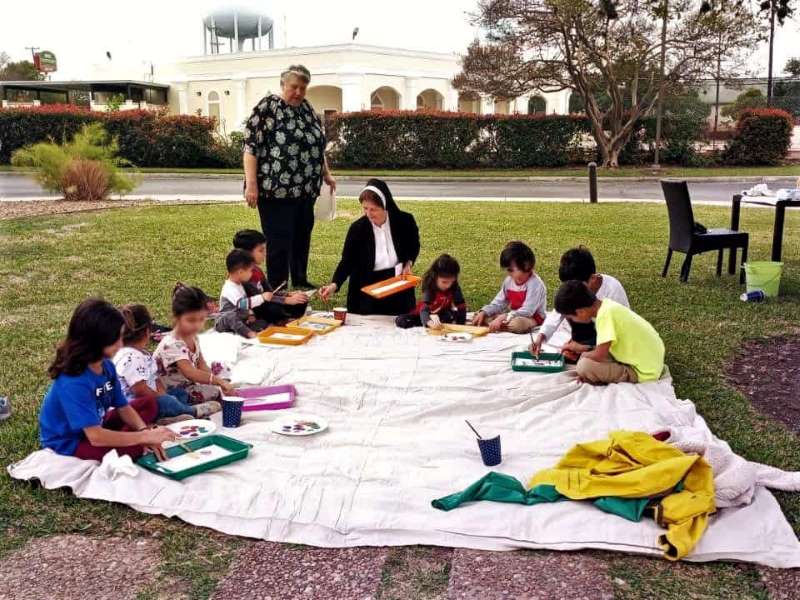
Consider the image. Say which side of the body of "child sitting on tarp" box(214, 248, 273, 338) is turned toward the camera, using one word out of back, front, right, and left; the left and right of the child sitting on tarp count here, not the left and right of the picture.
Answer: right

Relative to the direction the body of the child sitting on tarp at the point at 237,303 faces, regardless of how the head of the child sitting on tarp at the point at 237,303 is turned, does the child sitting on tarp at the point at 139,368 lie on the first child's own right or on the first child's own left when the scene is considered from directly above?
on the first child's own right

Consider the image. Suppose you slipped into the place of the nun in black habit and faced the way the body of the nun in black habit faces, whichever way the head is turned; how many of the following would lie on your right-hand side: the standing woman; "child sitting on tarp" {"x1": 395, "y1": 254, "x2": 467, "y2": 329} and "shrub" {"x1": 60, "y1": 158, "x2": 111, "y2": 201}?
2

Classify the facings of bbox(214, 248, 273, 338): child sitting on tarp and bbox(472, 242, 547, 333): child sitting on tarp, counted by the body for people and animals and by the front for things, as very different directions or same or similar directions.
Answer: very different directions

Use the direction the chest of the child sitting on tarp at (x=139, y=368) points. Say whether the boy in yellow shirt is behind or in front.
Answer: in front

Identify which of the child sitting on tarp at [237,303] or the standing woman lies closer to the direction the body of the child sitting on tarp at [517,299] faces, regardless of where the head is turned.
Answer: the child sitting on tarp

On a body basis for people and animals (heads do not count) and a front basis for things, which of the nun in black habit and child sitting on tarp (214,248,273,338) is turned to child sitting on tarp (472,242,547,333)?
child sitting on tarp (214,248,273,338)

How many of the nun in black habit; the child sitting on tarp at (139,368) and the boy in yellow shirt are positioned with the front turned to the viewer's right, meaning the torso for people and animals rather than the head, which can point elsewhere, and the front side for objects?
1

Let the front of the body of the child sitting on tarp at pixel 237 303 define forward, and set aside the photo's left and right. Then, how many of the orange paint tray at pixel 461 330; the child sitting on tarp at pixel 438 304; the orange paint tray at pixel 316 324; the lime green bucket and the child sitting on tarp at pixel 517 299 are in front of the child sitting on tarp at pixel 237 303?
5

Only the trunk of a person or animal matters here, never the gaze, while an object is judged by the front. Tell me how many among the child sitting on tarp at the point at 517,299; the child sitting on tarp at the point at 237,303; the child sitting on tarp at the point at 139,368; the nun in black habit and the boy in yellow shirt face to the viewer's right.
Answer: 2

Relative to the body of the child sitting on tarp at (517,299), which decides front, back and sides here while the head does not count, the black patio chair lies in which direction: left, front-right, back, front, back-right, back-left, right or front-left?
back

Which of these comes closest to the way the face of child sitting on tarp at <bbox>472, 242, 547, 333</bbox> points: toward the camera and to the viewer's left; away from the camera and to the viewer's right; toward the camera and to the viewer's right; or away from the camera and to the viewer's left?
toward the camera and to the viewer's left

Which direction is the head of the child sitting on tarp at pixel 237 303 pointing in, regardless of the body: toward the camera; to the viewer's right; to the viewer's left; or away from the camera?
to the viewer's right

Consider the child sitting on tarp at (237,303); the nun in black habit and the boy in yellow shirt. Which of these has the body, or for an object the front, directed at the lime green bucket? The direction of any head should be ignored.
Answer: the child sitting on tarp

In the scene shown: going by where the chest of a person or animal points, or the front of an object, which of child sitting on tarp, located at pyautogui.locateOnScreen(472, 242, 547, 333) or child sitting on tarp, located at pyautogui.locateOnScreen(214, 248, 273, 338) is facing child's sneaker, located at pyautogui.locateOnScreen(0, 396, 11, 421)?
child sitting on tarp, located at pyautogui.locateOnScreen(472, 242, 547, 333)

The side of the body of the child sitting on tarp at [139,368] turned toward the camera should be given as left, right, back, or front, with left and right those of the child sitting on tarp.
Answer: right

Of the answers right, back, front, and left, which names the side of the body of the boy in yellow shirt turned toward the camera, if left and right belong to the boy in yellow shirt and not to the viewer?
left

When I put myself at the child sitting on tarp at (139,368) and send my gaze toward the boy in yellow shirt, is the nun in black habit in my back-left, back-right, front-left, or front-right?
front-left

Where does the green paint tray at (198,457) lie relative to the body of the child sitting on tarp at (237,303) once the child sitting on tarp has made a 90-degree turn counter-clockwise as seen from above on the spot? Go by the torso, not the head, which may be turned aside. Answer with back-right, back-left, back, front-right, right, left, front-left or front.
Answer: back

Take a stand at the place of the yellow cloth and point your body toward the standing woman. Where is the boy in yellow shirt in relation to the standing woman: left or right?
right
